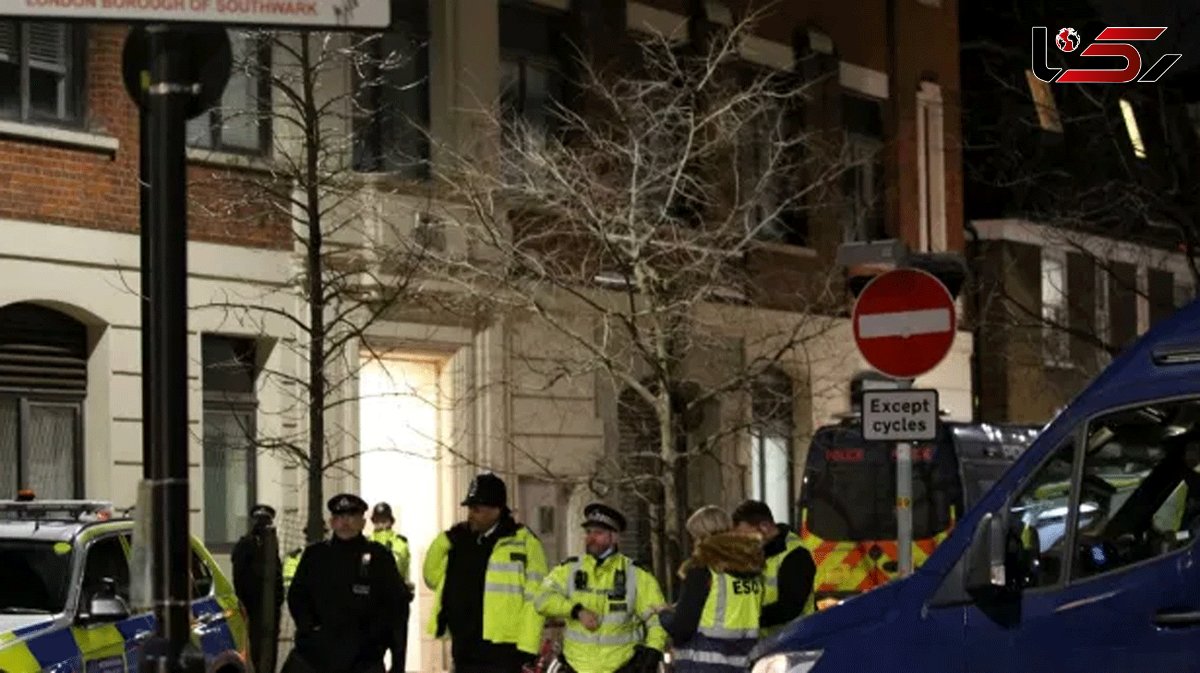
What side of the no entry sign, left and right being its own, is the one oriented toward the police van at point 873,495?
back

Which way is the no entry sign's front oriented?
toward the camera

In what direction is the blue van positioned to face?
to the viewer's left

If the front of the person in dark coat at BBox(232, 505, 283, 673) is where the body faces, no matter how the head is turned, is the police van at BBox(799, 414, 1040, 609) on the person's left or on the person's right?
on the person's left

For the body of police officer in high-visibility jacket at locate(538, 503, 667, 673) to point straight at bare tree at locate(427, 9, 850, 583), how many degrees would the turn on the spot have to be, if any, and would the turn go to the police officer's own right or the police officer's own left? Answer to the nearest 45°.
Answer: approximately 180°

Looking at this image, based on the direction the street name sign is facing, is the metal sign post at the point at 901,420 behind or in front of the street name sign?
behind

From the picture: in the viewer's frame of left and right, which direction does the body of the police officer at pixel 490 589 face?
facing the viewer and to the left of the viewer

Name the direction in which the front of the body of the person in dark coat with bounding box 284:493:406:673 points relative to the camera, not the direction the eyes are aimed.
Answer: toward the camera

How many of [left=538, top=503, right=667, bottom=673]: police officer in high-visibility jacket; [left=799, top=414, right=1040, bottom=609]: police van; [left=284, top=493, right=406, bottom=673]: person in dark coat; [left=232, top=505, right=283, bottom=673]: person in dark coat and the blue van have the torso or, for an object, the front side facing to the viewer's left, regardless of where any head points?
1

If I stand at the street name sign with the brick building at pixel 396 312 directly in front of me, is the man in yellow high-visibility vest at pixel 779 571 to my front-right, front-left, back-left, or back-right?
front-right

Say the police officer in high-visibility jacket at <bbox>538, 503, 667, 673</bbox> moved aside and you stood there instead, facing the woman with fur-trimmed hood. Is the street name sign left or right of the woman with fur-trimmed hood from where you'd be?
right

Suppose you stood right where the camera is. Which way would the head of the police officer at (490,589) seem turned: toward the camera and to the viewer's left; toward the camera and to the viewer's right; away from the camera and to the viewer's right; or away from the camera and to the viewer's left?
toward the camera and to the viewer's left

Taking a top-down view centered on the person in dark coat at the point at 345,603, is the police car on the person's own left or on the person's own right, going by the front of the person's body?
on the person's own right

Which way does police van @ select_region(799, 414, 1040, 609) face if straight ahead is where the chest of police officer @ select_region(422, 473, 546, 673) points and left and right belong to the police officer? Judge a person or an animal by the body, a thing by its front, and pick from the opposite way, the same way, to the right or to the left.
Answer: the opposite way
